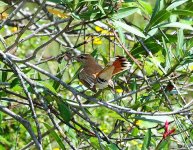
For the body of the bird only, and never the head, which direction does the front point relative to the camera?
to the viewer's left
